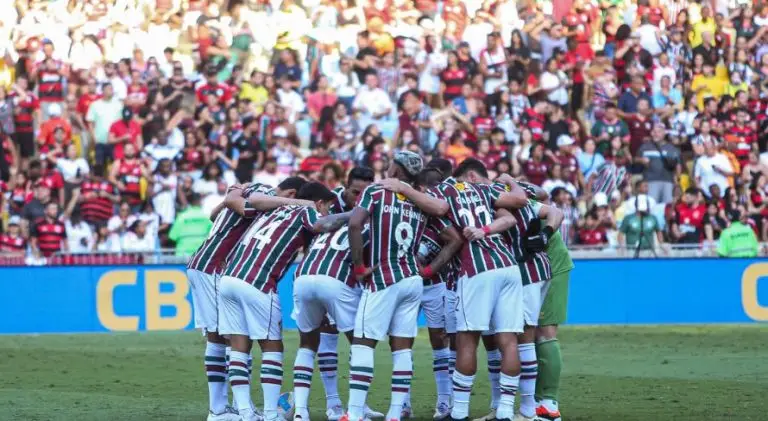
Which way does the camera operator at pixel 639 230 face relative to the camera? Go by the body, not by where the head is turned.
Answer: toward the camera

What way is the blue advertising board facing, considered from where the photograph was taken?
facing the viewer

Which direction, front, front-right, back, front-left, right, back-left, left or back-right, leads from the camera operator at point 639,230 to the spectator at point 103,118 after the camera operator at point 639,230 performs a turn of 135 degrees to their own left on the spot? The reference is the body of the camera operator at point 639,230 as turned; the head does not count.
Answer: back-left

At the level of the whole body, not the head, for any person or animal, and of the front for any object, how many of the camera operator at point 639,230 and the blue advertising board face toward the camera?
2

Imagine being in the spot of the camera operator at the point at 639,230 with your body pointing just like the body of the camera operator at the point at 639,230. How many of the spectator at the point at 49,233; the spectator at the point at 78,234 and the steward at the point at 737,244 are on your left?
1
